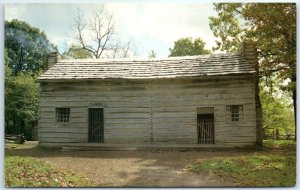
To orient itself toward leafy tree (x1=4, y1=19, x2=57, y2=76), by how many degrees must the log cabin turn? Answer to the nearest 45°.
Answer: approximately 135° to its right

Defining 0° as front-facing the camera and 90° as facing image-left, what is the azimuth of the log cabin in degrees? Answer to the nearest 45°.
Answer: approximately 0°
